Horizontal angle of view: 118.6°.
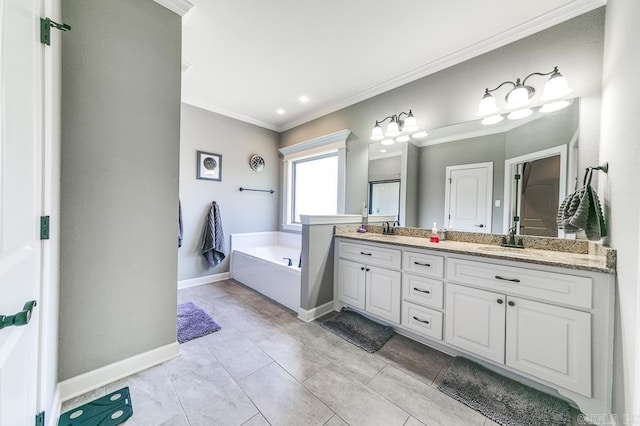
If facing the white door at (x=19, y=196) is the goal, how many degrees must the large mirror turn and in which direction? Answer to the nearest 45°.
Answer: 0° — it already faces it

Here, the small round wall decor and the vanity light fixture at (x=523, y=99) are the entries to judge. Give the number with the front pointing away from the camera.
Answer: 0

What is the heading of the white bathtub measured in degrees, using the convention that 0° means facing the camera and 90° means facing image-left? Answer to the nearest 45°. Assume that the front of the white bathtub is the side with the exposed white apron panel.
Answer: approximately 45°

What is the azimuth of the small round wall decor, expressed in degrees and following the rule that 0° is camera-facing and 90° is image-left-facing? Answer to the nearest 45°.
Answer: approximately 315°

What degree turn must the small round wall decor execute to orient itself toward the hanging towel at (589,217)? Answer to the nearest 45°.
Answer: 0° — it already faces it

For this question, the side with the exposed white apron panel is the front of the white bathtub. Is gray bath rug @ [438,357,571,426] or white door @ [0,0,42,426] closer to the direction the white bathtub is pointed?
the white door

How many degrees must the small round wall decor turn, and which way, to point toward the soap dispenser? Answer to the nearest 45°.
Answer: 0° — it already faces it

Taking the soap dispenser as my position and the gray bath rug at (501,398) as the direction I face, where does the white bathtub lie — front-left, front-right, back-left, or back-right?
back-right

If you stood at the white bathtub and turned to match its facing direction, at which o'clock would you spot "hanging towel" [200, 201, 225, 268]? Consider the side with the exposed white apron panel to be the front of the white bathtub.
The hanging towel is roughly at 2 o'clock from the white bathtub.

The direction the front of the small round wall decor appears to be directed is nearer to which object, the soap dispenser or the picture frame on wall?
the soap dispenser

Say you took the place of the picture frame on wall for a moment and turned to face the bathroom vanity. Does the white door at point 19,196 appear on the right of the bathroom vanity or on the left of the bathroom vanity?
right

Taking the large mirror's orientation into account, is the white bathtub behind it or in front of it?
in front
